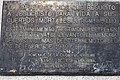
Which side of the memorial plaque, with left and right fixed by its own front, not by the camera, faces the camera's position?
front
